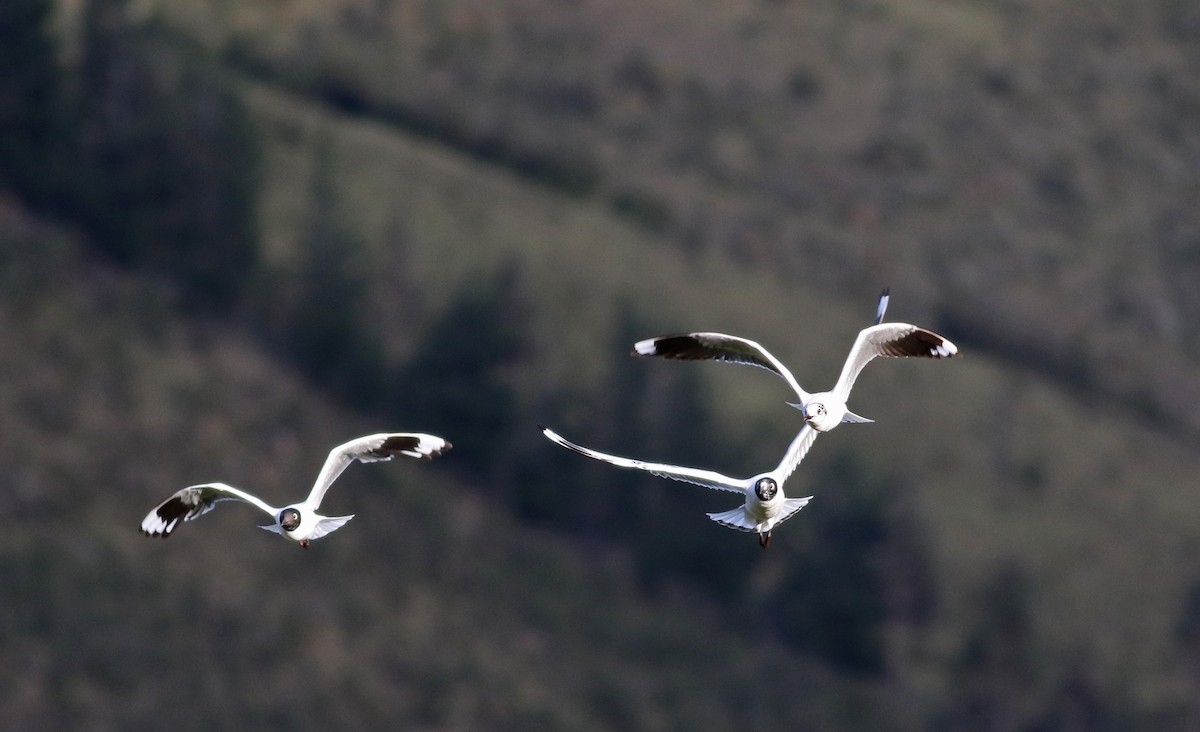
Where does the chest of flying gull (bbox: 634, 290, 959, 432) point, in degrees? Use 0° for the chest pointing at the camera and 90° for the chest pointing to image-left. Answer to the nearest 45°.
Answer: approximately 0°

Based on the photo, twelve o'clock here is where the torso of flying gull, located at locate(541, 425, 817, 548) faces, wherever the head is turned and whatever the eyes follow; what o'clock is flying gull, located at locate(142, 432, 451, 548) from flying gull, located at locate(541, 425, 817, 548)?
flying gull, located at locate(142, 432, 451, 548) is roughly at 3 o'clock from flying gull, located at locate(541, 425, 817, 548).

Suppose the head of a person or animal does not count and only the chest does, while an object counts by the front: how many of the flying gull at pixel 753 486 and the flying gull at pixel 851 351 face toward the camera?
2

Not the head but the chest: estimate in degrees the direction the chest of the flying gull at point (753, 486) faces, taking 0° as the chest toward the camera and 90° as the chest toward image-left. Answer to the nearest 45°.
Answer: approximately 0°

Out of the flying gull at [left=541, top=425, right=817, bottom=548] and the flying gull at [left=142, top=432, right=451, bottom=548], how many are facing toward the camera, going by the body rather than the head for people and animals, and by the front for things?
2

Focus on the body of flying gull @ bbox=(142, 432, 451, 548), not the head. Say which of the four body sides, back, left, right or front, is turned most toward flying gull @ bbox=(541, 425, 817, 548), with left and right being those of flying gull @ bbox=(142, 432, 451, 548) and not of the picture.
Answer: left
